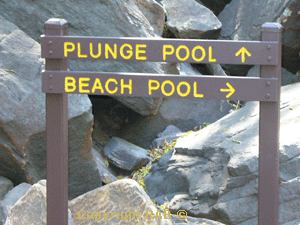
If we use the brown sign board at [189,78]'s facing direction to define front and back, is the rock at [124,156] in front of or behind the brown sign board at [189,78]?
behind

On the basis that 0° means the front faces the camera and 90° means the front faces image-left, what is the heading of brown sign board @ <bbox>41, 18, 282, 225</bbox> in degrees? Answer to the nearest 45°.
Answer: approximately 0°

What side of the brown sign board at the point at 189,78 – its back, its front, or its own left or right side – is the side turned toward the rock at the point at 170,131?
back

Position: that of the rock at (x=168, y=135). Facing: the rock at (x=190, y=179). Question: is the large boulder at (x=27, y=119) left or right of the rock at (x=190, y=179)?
right

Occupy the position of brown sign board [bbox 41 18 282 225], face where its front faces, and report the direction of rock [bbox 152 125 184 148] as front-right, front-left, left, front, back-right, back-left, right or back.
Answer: back

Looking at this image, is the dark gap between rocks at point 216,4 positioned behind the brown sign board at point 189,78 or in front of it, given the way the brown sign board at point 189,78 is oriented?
behind

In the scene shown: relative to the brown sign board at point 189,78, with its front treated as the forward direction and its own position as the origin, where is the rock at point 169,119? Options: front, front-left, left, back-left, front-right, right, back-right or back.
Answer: back

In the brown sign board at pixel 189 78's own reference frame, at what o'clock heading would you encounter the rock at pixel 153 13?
The rock is roughly at 6 o'clock from the brown sign board.

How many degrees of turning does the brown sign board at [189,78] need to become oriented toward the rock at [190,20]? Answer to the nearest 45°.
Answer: approximately 180°
